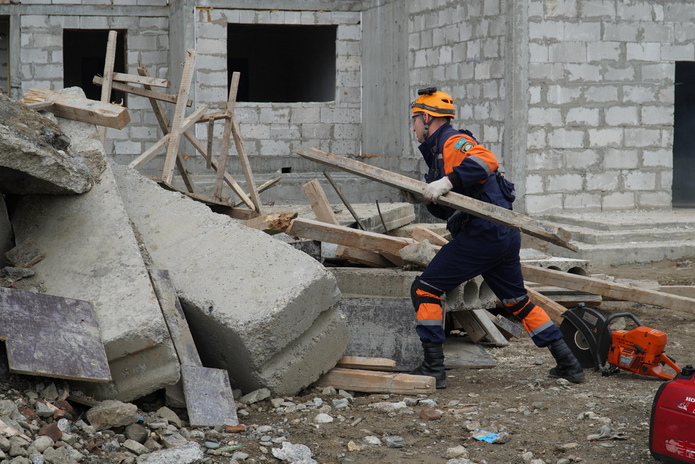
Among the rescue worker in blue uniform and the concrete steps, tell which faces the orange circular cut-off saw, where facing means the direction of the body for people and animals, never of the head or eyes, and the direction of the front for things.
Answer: the concrete steps

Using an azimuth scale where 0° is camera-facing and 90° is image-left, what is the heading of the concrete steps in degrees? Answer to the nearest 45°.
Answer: approximately 0°

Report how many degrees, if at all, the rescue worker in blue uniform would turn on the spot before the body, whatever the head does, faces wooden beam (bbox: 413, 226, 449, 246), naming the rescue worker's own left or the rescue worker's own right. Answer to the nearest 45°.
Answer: approximately 90° to the rescue worker's own right

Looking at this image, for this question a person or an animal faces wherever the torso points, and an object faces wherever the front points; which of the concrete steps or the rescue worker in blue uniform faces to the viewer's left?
the rescue worker in blue uniform

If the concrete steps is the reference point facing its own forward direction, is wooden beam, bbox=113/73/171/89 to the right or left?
on its right

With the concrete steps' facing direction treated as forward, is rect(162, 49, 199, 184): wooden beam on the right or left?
on its right

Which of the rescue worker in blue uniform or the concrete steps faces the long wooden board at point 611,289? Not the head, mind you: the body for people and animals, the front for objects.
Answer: the concrete steps

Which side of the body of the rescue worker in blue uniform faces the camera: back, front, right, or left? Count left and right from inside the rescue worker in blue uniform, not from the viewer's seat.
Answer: left

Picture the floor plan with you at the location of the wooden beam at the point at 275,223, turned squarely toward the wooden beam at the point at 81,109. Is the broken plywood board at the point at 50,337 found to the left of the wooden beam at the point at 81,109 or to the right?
left

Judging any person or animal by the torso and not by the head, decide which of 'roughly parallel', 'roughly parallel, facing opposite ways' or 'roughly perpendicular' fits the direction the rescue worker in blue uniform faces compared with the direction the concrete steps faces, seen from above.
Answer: roughly perpendicular

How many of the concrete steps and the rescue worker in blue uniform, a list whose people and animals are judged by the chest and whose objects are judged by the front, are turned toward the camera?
1
